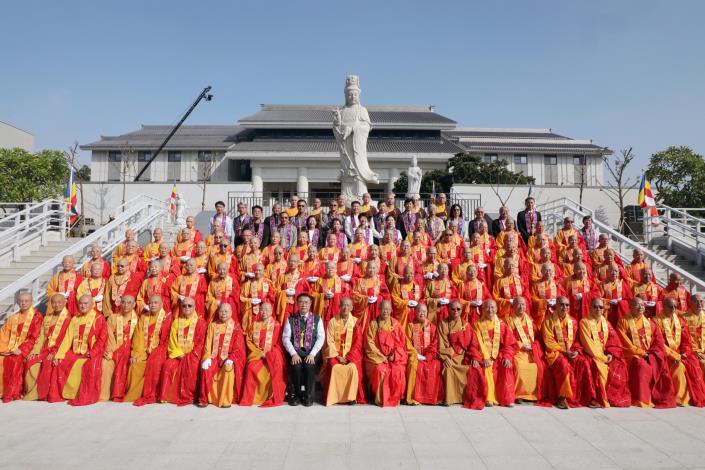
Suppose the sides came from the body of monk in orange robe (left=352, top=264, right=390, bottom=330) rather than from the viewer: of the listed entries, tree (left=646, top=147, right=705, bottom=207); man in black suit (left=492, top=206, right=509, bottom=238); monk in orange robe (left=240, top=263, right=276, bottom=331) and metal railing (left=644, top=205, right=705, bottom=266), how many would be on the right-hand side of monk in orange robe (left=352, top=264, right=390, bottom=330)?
1

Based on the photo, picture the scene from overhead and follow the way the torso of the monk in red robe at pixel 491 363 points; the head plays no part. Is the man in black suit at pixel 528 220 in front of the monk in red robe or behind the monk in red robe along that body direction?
behind

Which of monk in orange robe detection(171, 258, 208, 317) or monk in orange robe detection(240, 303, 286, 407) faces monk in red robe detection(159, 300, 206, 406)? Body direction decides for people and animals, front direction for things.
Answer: monk in orange robe detection(171, 258, 208, 317)

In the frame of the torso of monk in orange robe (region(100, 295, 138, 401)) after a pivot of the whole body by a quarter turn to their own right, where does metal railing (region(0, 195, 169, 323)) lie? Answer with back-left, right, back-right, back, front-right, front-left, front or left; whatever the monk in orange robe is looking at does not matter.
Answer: right

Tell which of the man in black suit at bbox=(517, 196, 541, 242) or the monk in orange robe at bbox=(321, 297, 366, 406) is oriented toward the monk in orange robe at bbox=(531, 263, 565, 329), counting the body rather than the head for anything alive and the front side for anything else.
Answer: the man in black suit

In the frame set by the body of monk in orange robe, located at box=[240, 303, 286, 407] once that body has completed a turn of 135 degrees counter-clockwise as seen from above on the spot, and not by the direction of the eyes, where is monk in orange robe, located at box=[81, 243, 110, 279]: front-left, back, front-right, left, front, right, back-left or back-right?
left

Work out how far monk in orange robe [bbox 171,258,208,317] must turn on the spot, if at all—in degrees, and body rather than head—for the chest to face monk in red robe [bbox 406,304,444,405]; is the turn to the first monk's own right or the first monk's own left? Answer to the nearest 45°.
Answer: approximately 45° to the first monk's own left

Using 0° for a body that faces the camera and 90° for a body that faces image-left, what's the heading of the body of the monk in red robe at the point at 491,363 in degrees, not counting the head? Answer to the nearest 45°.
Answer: approximately 0°

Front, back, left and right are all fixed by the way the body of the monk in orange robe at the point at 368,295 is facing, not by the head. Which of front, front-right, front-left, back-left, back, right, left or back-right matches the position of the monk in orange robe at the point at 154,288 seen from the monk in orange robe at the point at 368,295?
right

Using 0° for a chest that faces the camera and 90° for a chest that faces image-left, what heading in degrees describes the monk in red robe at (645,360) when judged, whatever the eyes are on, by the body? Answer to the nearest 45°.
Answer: approximately 0°
